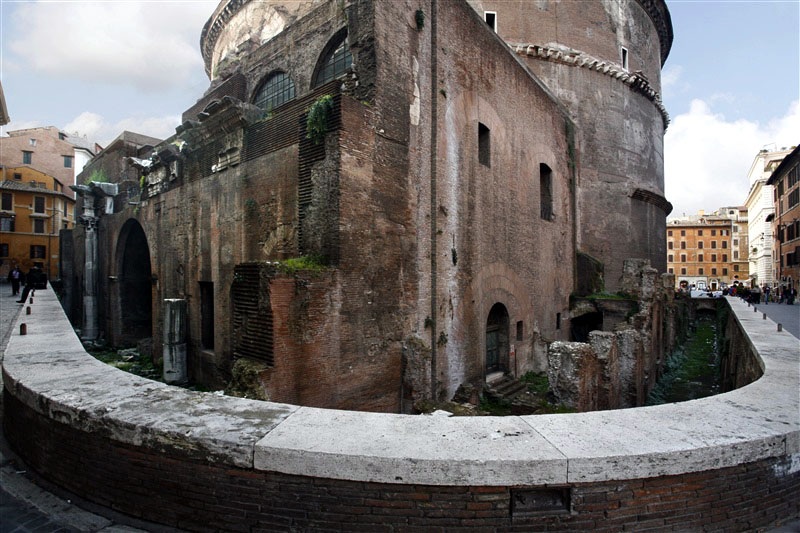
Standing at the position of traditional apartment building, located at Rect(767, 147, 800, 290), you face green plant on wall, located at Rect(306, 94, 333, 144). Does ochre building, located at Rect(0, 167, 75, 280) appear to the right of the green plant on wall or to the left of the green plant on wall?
right

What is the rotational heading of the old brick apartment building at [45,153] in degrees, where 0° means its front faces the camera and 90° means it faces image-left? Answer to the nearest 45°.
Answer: approximately 315°
